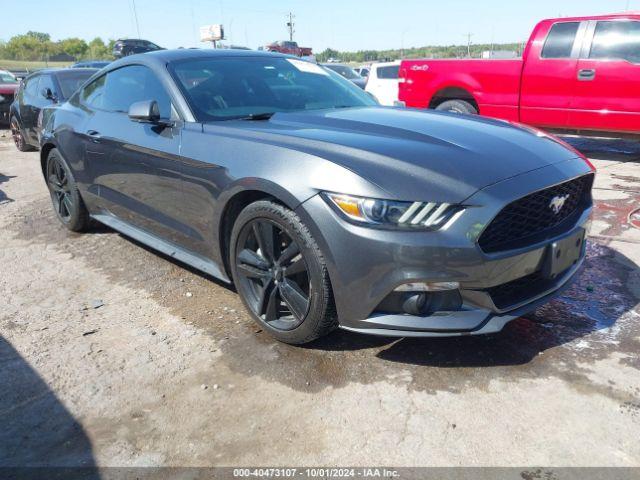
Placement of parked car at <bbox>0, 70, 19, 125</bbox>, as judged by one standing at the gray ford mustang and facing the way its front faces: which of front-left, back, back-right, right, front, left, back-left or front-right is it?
back

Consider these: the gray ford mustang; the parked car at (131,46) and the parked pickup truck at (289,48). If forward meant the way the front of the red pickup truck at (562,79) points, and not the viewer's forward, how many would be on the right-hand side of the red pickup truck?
1

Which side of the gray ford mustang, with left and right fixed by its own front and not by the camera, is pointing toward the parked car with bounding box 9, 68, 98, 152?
back

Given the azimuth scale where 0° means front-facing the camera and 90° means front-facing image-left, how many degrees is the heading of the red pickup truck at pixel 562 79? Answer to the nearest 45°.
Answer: approximately 270°

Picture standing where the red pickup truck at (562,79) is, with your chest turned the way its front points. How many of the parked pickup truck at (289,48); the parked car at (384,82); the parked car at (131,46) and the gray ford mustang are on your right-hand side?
1

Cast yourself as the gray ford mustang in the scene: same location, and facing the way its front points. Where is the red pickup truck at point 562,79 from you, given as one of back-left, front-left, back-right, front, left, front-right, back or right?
left

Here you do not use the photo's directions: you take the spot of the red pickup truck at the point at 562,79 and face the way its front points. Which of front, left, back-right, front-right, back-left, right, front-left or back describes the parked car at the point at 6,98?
back

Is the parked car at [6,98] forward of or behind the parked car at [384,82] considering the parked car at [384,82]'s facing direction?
behind

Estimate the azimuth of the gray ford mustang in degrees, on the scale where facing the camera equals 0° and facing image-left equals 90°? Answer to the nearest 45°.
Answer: approximately 315°
